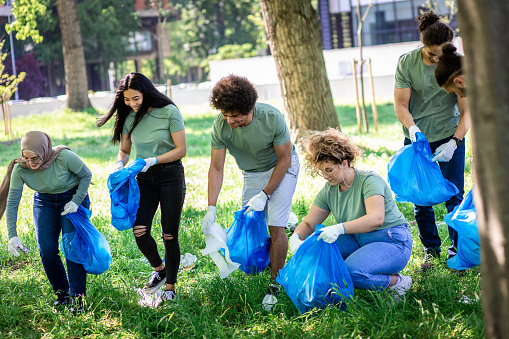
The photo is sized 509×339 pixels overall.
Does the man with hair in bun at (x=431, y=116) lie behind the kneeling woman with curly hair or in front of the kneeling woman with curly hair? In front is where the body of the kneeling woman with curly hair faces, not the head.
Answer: behind

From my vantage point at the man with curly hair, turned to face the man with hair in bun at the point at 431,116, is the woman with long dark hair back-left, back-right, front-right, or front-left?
back-left

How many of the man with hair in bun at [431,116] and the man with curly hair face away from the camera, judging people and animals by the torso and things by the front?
0

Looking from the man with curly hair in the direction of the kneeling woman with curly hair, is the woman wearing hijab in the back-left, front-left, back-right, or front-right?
back-right

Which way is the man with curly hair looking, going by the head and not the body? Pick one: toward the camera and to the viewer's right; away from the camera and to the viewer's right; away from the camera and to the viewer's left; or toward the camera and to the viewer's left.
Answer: toward the camera and to the viewer's left

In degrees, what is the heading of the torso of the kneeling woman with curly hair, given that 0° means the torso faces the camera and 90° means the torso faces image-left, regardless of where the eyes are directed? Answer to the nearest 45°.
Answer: approximately 45°
